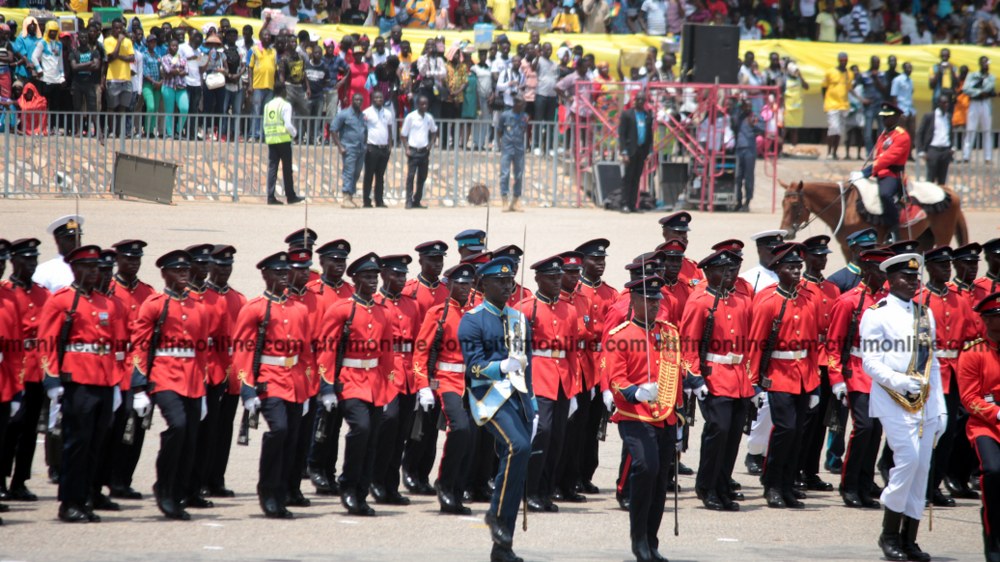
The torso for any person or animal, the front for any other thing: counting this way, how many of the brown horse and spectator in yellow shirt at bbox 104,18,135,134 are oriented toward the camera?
1

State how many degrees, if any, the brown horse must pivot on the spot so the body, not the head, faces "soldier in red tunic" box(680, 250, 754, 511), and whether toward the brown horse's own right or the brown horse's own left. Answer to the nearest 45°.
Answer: approximately 90° to the brown horse's own left

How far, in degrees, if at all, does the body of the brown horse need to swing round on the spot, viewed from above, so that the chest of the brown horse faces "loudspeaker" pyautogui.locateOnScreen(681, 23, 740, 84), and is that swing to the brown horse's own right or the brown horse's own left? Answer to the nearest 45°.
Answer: approximately 45° to the brown horse's own right

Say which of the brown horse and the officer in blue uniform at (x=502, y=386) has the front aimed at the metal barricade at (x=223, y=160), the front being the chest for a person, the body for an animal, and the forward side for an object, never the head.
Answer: the brown horse

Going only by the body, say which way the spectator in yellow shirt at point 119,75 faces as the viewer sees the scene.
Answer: toward the camera

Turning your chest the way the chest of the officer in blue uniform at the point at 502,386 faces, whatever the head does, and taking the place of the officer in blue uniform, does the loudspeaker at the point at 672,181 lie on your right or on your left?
on your left

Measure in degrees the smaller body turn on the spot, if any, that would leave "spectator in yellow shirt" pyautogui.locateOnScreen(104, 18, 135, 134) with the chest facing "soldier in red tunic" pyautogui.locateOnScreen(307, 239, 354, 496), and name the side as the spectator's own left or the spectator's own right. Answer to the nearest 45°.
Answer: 0° — they already face them

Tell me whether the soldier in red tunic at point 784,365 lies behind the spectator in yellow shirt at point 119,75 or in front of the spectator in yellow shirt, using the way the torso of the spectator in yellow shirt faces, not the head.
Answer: in front

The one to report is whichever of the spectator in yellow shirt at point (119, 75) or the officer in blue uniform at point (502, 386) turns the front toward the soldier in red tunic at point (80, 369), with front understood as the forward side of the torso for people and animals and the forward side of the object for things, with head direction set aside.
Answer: the spectator in yellow shirt

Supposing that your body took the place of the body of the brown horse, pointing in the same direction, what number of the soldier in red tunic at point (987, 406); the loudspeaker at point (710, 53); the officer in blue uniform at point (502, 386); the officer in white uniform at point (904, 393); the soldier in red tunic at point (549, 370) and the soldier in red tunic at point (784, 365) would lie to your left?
5

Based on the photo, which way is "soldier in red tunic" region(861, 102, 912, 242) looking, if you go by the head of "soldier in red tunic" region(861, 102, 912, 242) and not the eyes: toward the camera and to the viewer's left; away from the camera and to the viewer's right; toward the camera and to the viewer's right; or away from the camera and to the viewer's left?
toward the camera and to the viewer's left

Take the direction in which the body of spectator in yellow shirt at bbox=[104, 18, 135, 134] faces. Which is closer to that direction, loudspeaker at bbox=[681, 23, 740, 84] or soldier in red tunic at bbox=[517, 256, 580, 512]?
the soldier in red tunic

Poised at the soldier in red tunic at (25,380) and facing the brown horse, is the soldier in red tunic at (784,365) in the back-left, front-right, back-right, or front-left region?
front-right

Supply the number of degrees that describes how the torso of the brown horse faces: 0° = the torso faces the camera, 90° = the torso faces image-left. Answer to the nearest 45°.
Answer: approximately 90°
